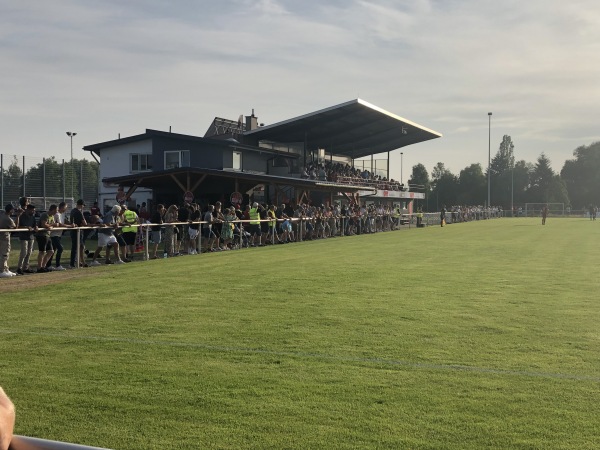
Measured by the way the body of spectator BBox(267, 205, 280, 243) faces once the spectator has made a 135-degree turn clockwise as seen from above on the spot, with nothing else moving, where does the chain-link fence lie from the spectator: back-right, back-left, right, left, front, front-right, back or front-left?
front-right

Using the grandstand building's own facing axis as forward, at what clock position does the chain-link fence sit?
The chain-link fence is roughly at 4 o'clock from the grandstand building.

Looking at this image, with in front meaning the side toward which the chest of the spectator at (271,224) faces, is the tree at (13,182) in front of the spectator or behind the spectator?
behind

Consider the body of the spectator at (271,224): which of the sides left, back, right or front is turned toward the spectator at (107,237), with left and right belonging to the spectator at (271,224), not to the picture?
right

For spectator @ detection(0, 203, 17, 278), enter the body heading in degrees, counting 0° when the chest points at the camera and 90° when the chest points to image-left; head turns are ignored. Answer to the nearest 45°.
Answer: approximately 270°

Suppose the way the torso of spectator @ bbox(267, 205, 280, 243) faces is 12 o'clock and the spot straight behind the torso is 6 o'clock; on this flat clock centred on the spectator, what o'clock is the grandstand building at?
The grandstand building is roughly at 7 o'clock from the spectator.

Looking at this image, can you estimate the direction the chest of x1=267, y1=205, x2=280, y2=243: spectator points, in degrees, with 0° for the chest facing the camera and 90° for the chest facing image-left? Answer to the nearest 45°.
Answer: approximately 315°

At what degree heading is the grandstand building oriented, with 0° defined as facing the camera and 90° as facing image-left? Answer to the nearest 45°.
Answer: approximately 315°

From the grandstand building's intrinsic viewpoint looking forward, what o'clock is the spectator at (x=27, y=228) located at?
The spectator is roughly at 2 o'clock from the grandstand building.
